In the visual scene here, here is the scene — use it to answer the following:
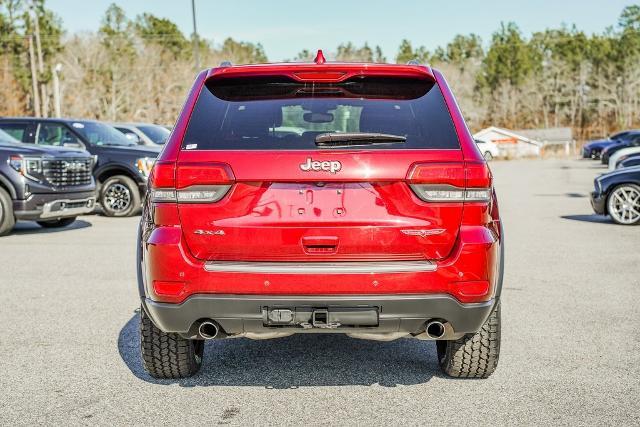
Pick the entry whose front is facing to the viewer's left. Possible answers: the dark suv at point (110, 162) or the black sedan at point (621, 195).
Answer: the black sedan

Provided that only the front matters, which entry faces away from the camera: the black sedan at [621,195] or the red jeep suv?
the red jeep suv

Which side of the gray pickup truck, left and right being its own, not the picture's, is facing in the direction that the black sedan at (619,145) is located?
left

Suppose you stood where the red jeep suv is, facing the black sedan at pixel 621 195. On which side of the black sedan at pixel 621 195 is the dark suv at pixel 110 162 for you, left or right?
left

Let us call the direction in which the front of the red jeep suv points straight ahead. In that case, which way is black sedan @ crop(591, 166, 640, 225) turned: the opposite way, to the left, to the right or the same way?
to the left

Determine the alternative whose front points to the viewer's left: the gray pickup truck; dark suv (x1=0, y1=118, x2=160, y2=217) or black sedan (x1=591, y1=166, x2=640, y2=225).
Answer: the black sedan

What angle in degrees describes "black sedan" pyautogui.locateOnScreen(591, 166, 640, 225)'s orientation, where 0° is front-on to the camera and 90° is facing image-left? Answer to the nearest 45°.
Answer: approximately 90°

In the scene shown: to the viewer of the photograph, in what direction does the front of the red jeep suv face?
facing away from the viewer

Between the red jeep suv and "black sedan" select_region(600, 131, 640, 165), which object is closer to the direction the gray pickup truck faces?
the red jeep suv

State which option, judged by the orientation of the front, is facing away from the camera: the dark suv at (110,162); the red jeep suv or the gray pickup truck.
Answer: the red jeep suv

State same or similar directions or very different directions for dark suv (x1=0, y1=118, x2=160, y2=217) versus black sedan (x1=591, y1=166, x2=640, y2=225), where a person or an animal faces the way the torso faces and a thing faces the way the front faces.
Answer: very different directions

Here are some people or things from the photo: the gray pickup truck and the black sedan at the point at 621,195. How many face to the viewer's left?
1

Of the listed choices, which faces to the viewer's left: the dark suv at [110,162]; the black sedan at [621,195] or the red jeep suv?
the black sedan
